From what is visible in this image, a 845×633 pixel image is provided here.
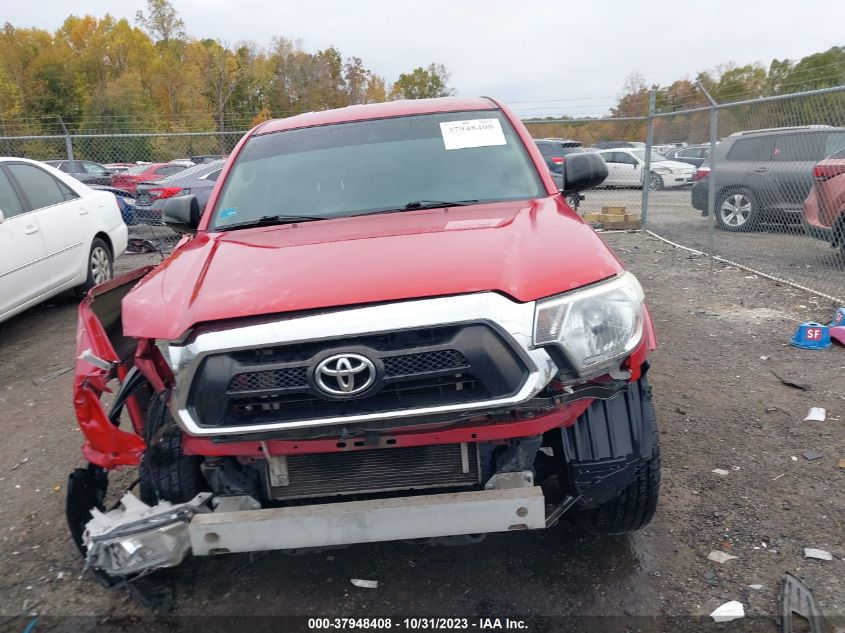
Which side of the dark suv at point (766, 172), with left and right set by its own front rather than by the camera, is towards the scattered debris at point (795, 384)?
right

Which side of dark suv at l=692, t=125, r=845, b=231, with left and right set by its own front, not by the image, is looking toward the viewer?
right

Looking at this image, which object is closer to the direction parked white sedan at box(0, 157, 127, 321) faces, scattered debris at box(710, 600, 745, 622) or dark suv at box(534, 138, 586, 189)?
the scattered debris

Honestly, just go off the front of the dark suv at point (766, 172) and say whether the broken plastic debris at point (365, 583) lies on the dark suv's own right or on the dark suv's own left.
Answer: on the dark suv's own right

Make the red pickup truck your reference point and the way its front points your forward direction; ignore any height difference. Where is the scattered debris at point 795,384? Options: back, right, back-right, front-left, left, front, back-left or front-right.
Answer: back-left

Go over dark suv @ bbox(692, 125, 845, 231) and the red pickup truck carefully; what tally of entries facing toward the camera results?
1

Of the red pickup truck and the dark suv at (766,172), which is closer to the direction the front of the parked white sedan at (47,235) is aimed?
the red pickup truck
